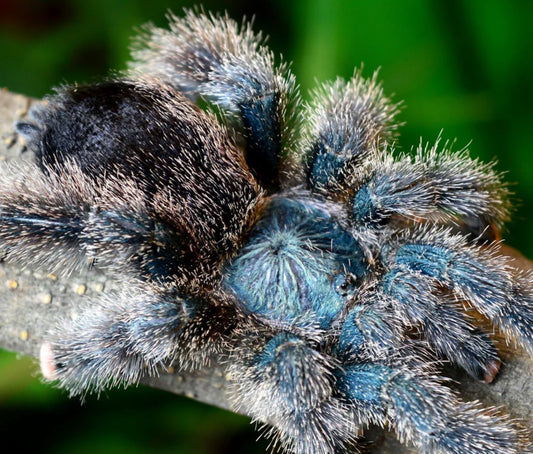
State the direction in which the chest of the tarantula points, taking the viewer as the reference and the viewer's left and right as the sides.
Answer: facing the viewer and to the right of the viewer
